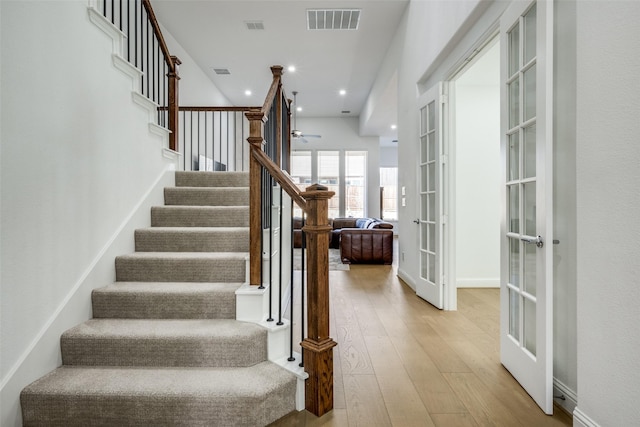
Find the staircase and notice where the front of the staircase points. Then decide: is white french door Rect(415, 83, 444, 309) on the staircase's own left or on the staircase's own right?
on the staircase's own left

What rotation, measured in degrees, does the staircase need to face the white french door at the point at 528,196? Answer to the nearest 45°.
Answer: approximately 90° to its left

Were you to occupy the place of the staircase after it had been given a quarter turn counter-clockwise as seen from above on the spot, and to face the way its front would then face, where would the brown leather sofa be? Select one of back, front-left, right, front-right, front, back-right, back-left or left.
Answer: front-left

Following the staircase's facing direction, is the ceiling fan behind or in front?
behind

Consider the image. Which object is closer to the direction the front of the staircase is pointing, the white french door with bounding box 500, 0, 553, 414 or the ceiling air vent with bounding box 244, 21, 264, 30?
the white french door

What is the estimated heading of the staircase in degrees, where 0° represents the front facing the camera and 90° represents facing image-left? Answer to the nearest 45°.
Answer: approximately 0°

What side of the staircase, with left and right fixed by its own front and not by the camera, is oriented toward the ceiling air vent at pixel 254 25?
back
